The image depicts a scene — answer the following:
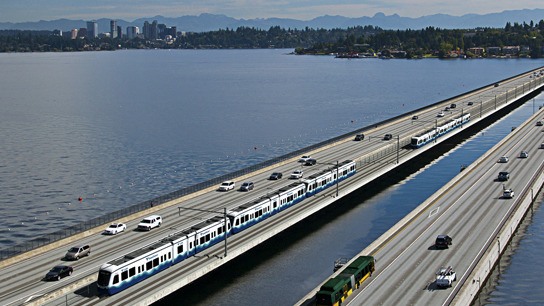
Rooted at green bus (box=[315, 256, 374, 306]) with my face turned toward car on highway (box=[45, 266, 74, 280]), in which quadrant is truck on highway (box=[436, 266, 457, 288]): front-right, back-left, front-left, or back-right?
back-right

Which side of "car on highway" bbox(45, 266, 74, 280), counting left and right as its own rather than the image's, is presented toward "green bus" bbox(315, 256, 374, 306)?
left

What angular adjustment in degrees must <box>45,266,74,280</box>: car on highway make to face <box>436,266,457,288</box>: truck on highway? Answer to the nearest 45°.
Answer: approximately 135° to its left

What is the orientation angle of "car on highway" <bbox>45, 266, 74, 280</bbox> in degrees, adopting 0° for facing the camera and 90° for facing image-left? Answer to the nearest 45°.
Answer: approximately 45°
